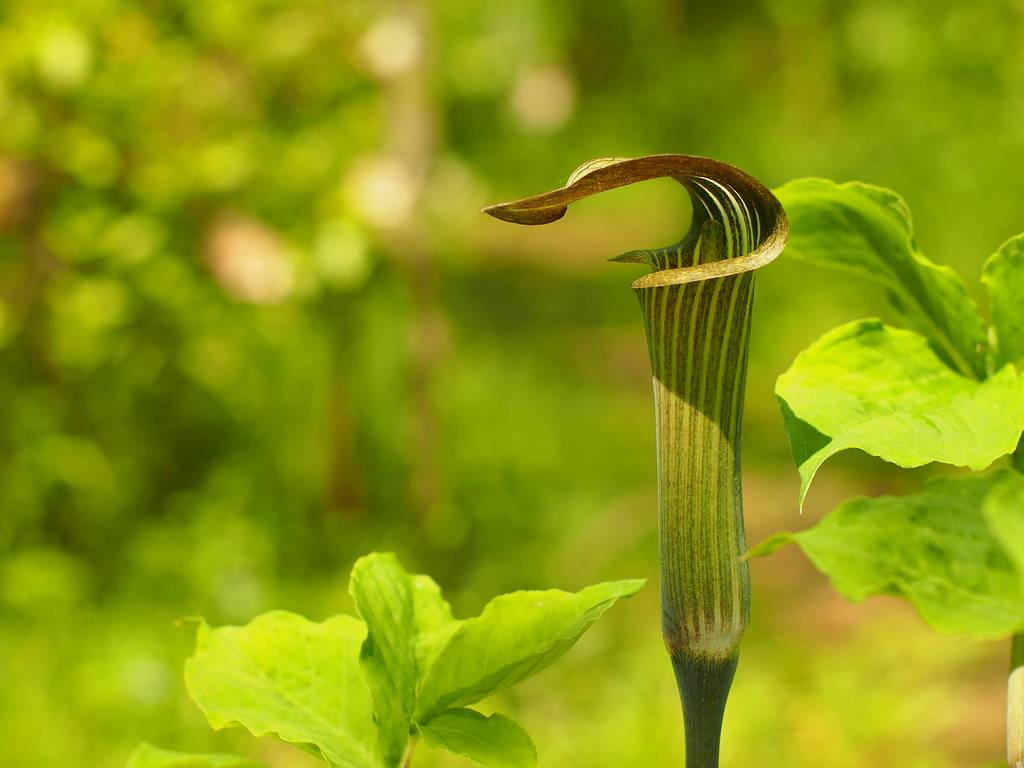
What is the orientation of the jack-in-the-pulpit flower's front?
to the viewer's left
